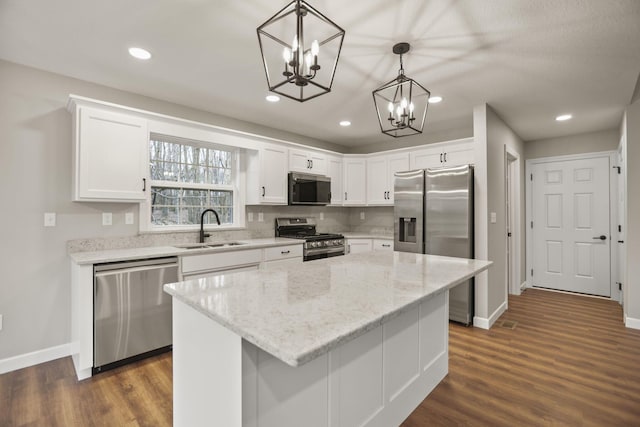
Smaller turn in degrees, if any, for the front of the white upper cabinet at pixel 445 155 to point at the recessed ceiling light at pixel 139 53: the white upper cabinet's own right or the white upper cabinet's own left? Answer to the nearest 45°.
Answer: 0° — it already faces it

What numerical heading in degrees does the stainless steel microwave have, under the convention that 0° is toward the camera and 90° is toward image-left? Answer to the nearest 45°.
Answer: approximately 315°

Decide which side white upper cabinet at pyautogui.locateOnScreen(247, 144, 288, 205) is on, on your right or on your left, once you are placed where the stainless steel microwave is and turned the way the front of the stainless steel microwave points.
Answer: on your right

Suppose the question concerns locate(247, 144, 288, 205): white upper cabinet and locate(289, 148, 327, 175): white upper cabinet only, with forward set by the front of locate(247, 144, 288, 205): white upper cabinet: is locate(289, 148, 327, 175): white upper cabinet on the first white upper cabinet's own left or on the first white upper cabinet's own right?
on the first white upper cabinet's own left

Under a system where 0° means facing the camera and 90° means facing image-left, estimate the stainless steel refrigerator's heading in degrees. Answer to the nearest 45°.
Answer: approximately 45°

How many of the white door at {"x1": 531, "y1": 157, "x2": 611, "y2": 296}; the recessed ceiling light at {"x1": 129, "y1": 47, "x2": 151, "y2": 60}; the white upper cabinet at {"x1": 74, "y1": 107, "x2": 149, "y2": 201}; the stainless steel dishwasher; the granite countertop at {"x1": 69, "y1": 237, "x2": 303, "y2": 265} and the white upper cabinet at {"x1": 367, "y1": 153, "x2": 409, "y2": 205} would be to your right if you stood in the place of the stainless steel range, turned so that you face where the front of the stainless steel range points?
4
